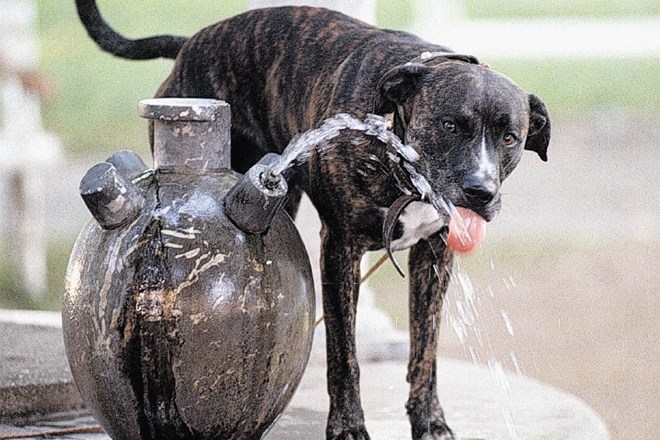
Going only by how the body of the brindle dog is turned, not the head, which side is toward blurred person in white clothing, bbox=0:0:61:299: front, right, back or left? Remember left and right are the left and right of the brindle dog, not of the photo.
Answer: back

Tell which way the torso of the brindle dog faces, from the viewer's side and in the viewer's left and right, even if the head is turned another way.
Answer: facing the viewer and to the right of the viewer
